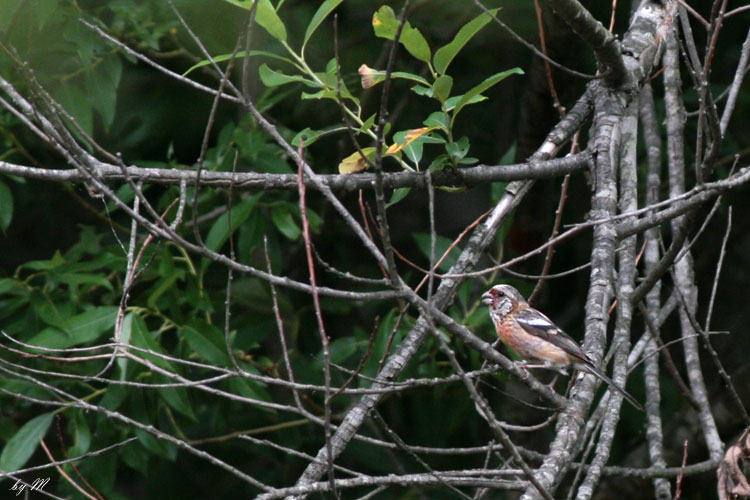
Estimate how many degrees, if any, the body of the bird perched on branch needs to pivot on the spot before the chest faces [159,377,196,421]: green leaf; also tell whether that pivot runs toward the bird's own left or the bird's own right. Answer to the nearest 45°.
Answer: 0° — it already faces it

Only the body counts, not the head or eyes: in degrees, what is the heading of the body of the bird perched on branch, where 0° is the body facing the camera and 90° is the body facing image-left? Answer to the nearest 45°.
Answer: approximately 90°
